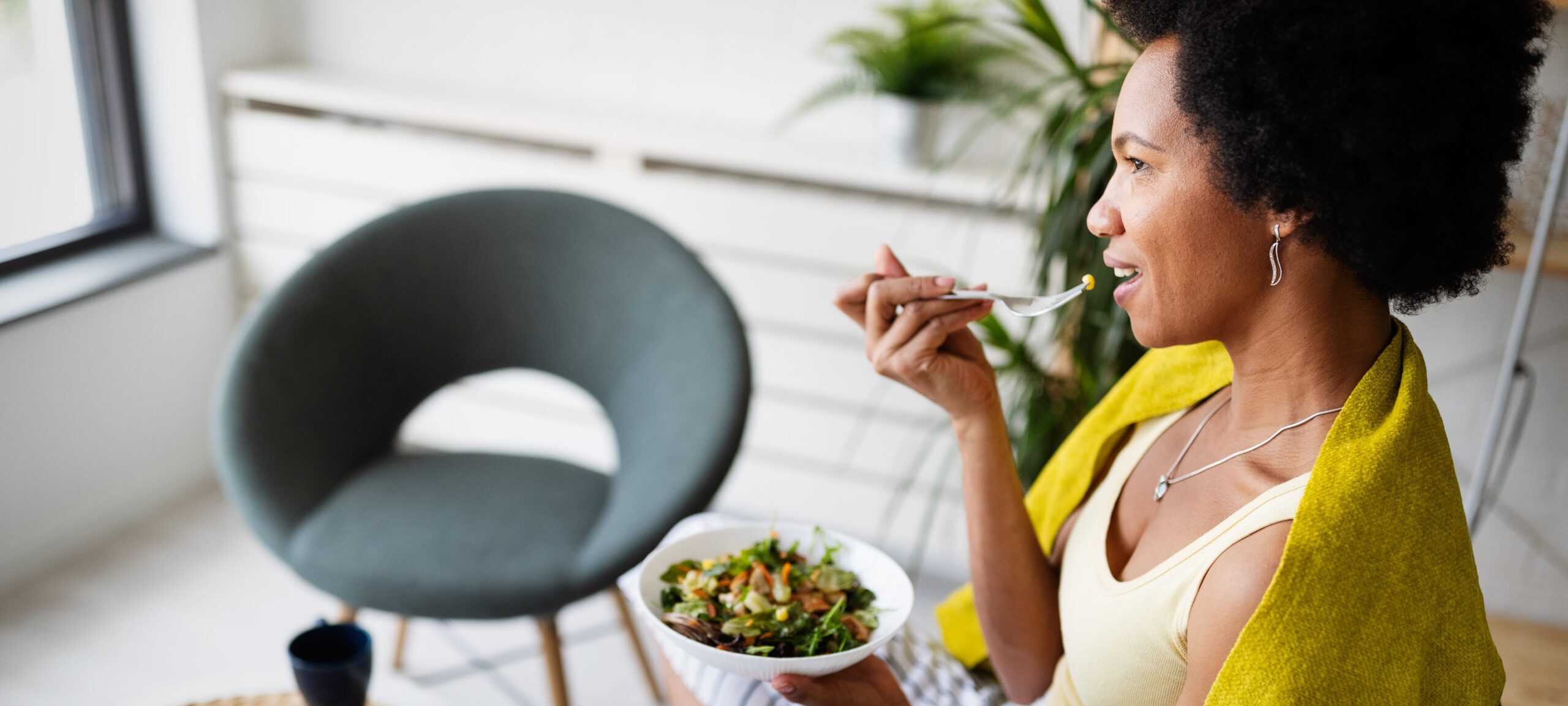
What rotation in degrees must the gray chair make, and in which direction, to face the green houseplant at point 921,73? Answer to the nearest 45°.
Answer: approximately 180°

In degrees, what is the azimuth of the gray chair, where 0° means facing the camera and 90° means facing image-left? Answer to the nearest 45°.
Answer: approximately 45°

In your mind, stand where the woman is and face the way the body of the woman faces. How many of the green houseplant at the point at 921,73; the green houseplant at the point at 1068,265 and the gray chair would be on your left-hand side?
0

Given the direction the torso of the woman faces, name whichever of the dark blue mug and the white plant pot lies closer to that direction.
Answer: the dark blue mug

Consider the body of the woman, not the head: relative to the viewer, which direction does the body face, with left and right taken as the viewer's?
facing the viewer and to the left of the viewer

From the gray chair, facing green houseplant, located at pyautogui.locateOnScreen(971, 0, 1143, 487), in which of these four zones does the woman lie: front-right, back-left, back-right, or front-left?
front-right

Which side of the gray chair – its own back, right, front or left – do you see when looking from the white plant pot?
back

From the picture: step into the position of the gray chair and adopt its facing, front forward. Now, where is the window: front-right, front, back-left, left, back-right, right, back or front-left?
right

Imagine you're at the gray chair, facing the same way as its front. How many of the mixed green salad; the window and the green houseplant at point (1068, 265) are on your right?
1

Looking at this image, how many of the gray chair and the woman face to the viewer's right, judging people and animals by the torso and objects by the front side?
0

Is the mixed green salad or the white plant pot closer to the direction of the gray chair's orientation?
the mixed green salad

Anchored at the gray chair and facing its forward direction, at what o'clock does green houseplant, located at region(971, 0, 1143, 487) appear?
The green houseplant is roughly at 8 o'clock from the gray chair.

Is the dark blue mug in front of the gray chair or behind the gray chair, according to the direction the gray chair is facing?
in front

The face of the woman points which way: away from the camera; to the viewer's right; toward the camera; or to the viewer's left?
to the viewer's left

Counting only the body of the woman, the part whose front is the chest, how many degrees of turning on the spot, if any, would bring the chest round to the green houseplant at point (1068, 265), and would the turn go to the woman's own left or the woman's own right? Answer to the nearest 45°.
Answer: approximately 135° to the woman's own right
